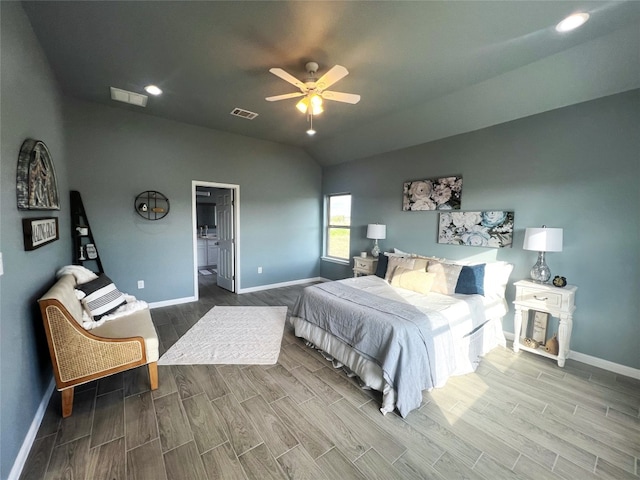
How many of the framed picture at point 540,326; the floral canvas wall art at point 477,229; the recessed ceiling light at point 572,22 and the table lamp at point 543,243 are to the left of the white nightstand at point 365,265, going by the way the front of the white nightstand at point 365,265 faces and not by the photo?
4

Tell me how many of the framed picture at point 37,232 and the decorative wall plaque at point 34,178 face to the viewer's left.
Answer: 0

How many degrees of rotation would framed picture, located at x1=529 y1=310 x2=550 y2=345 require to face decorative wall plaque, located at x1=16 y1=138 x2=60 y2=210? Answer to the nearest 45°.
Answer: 0° — it already faces it

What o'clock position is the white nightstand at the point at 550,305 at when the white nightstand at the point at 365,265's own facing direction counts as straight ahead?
the white nightstand at the point at 550,305 is roughly at 9 o'clock from the white nightstand at the point at 365,265.

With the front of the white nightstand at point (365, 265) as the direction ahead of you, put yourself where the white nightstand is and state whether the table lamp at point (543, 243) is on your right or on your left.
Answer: on your left

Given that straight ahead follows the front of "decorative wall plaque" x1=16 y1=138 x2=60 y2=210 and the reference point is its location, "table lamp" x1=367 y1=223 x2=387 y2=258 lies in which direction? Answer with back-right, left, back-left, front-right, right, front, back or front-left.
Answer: front-left

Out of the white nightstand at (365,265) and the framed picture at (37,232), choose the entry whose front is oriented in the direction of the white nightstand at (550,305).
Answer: the framed picture

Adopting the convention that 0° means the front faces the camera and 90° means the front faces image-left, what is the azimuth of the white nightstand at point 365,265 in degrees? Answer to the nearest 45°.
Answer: approximately 45°

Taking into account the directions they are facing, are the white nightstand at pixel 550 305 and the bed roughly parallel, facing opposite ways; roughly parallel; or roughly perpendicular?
roughly parallel

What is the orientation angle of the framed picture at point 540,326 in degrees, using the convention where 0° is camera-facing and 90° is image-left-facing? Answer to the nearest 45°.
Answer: approximately 45°

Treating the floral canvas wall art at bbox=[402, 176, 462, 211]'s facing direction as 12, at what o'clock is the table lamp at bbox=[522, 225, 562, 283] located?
The table lamp is roughly at 9 o'clock from the floral canvas wall art.

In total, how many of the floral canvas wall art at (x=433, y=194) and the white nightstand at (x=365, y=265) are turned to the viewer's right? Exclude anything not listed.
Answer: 0

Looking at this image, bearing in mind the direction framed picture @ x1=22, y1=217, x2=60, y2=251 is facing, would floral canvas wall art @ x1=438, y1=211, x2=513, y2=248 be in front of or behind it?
in front

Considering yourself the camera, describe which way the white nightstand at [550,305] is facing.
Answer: facing the viewer and to the left of the viewer

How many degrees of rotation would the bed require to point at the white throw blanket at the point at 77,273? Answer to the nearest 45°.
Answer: approximately 45° to its right

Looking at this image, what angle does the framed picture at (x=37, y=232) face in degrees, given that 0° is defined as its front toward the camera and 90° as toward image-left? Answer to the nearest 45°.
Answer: approximately 315°

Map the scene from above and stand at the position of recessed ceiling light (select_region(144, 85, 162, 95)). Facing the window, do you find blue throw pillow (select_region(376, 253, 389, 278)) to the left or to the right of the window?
right
